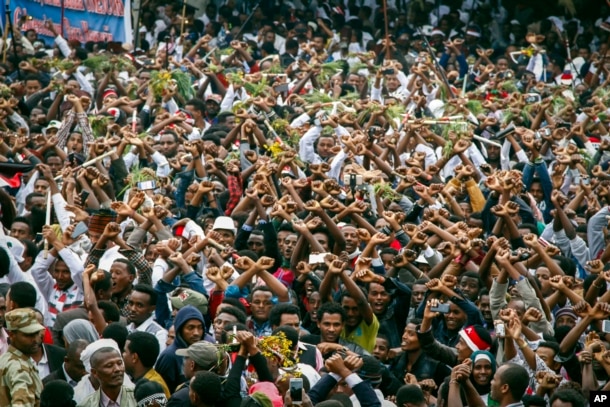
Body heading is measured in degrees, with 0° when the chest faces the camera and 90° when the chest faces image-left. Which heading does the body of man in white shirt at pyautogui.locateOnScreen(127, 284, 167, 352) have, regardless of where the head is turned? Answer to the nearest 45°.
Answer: approximately 45°

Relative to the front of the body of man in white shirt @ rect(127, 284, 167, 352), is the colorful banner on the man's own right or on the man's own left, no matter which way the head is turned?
on the man's own right

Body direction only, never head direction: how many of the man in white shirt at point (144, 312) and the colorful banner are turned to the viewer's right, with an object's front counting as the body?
0

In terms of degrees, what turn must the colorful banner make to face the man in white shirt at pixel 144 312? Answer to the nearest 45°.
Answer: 0° — it already faces them

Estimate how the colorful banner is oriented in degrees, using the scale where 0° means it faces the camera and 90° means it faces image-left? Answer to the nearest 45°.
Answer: approximately 0°
